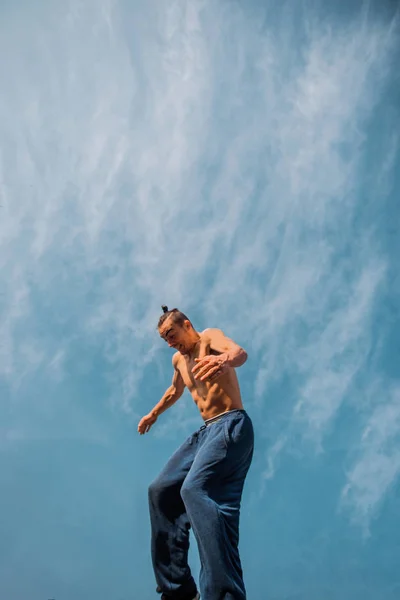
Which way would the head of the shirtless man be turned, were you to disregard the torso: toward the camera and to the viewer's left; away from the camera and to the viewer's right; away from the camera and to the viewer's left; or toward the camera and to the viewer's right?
toward the camera and to the viewer's left

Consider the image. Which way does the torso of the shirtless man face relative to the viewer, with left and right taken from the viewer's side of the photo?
facing the viewer and to the left of the viewer
